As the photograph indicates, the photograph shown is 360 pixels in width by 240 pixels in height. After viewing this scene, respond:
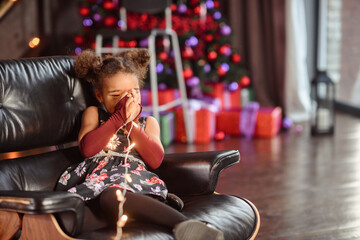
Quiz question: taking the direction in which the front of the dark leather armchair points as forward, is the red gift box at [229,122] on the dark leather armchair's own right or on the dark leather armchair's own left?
on the dark leather armchair's own left

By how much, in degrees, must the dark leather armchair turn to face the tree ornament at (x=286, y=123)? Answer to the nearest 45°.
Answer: approximately 90° to its left

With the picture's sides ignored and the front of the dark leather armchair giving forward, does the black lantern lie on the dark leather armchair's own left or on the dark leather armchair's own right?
on the dark leather armchair's own left

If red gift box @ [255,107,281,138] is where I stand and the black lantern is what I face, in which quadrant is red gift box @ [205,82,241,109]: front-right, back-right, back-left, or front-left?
back-left

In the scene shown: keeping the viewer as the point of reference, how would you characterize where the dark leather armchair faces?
facing the viewer and to the right of the viewer

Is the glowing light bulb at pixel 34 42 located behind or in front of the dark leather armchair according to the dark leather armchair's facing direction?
behind

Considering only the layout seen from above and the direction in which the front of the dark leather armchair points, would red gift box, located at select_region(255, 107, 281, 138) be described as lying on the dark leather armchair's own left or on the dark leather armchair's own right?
on the dark leather armchair's own left

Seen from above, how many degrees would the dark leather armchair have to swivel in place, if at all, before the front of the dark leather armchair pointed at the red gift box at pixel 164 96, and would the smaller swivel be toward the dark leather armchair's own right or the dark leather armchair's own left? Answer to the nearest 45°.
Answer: approximately 135° to the dark leather armchair's own left

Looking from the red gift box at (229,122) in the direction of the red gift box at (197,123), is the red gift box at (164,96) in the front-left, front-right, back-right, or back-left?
front-right

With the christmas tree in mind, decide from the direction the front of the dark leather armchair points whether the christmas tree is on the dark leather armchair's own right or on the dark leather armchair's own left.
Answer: on the dark leather armchair's own left

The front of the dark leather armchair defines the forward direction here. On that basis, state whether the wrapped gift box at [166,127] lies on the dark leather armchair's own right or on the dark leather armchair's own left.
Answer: on the dark leather armchair's own left

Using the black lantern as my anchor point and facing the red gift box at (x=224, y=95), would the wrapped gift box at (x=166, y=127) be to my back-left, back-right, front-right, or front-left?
front-left
